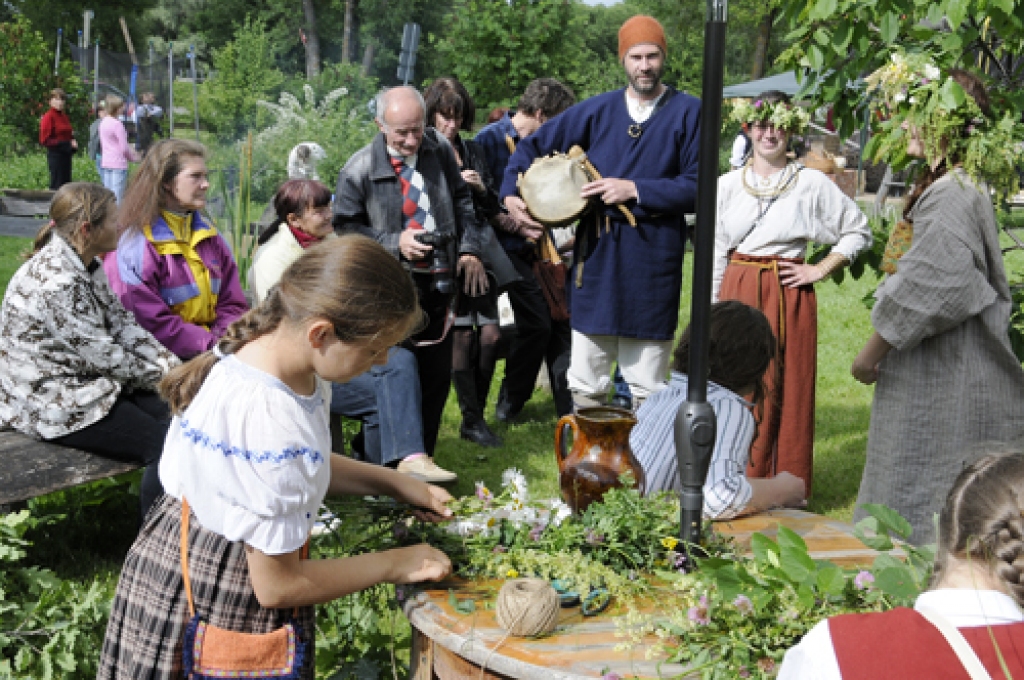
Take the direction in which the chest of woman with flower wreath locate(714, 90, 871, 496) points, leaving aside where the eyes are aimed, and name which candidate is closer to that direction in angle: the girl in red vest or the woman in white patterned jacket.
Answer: the girl in red vest

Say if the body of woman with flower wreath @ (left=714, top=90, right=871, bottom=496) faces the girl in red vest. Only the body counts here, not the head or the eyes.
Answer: yes

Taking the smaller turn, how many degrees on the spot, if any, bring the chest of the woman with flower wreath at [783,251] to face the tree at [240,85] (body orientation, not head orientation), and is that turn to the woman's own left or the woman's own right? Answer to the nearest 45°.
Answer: approximately 135° to the woman's own right

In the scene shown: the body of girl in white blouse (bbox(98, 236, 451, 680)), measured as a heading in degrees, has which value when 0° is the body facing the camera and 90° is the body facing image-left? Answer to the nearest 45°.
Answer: approximately 270°

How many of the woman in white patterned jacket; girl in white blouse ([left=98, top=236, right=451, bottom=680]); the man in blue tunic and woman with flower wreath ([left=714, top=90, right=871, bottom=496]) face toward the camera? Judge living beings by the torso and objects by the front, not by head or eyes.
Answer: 2

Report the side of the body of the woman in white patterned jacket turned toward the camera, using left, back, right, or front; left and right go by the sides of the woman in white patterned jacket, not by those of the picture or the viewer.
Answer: right

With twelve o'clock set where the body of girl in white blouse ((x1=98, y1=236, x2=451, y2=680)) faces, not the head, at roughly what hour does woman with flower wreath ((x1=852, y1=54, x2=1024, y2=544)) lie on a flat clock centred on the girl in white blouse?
The woman with flower wreath is roughly at 11 o'clock from the girl in white blouse.

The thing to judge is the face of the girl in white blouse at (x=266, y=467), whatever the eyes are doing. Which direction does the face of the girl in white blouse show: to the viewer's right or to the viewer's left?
to the viewer's right

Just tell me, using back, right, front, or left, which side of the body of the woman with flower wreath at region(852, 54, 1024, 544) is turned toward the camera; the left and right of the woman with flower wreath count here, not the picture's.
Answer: left

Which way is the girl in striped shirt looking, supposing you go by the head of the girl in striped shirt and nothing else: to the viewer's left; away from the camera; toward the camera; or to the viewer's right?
away from the camera

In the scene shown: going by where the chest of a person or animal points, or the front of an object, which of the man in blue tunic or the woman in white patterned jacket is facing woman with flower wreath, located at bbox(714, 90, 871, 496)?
the woman in white patterned jacket

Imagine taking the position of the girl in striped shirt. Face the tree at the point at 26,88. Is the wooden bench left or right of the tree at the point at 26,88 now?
left

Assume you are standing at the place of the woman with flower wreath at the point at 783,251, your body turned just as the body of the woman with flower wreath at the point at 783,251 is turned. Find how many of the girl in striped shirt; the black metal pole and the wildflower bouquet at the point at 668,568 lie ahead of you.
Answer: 3
